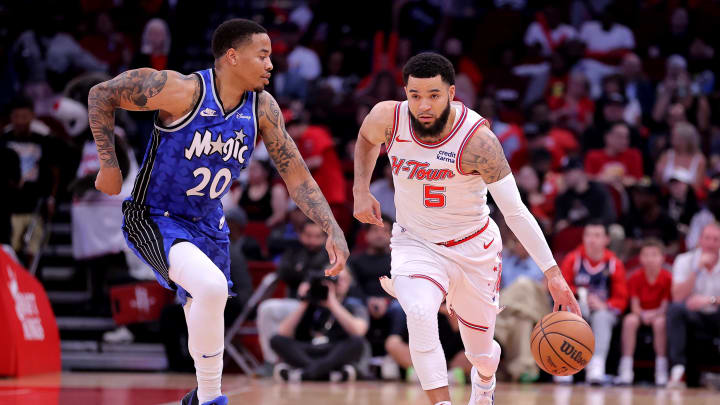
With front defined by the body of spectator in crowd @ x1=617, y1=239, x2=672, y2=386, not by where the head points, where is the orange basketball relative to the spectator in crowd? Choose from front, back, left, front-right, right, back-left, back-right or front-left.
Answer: front

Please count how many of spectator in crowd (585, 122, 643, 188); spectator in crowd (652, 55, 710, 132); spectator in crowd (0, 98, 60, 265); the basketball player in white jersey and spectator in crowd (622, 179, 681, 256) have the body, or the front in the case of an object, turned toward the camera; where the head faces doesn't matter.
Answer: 5

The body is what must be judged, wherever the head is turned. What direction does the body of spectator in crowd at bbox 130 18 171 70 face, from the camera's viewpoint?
toward the camera

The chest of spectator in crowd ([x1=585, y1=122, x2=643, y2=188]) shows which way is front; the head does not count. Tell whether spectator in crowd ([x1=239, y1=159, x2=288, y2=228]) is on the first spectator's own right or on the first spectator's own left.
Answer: on the first spectator's own right

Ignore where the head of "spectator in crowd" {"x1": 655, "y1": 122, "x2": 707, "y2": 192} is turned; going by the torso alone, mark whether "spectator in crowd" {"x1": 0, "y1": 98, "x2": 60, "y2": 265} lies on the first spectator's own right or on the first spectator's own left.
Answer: on the first spectator's own right

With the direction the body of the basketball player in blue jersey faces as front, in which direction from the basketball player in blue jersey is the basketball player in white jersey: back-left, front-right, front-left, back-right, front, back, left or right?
front-left

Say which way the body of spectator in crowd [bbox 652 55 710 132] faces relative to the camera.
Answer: toward the camera

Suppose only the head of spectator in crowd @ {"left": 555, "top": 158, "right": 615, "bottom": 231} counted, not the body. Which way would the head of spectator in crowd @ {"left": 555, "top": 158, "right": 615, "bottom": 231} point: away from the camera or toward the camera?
toward the camera

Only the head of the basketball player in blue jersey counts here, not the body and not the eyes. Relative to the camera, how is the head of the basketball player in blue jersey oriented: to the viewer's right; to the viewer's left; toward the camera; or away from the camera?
to the viewer's right

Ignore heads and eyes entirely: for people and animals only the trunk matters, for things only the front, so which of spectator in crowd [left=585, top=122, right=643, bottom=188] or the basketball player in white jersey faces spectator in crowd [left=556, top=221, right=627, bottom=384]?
spectator in crowd [left=585, top=122, right=643, bottom=188]

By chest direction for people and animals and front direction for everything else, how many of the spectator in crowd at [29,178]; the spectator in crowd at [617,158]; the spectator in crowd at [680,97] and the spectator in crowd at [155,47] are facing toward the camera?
4

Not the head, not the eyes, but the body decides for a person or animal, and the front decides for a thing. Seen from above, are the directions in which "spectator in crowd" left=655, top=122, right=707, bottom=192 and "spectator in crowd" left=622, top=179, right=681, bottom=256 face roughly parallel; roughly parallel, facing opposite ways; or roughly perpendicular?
roughly parallel

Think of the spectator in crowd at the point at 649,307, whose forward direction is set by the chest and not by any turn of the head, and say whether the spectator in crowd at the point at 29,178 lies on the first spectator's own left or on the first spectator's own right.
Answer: on the first spectator's own right

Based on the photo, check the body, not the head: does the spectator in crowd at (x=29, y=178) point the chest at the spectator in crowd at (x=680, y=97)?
no

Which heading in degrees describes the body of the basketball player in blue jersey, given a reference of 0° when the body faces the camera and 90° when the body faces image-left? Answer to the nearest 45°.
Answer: approximately 315°

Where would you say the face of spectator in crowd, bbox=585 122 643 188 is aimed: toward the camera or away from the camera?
toward the camera

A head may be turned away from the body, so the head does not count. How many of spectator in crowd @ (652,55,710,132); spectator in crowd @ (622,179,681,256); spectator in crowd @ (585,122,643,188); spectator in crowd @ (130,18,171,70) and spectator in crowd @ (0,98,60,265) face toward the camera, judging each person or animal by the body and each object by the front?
5

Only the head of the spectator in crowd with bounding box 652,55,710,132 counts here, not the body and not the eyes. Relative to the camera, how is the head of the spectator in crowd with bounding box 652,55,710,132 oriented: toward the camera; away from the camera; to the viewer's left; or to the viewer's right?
toward the camera

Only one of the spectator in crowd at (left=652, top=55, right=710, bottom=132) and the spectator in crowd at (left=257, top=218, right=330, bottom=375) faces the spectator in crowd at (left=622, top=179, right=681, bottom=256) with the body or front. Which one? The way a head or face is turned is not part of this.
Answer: the spectator in crowd at (left=652, top=55, right=710, bottom=132)

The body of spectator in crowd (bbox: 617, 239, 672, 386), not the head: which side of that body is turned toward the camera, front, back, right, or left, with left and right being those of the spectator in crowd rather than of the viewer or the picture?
front

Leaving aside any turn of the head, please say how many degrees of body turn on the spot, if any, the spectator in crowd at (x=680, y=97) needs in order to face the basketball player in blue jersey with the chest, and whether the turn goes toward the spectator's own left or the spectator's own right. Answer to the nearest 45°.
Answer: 0° — they already face them

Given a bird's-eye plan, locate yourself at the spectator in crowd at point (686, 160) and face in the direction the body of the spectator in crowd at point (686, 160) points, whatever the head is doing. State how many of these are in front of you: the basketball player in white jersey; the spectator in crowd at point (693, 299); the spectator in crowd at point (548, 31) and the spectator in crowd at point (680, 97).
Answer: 2
